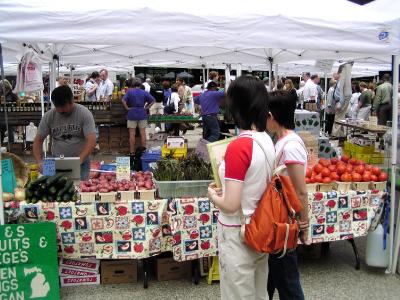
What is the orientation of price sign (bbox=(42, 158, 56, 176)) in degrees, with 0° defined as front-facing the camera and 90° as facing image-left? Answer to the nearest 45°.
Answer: approximately 0°

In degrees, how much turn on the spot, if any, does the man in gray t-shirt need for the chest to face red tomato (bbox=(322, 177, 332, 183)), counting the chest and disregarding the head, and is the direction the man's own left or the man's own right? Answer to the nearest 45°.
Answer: approximately 45° to the man's own left

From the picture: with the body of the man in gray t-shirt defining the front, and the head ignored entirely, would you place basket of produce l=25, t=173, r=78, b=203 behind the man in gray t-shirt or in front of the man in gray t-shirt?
in front

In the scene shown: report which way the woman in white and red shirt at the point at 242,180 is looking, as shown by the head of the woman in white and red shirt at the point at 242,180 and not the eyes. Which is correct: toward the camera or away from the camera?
away from the camera

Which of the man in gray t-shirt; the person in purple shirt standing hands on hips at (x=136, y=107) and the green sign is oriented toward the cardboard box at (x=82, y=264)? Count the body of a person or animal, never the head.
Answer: the man in gray t-shirt

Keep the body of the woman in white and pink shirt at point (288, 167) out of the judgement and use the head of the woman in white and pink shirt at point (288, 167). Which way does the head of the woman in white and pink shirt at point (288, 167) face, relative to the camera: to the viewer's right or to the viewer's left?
to the viewer's left

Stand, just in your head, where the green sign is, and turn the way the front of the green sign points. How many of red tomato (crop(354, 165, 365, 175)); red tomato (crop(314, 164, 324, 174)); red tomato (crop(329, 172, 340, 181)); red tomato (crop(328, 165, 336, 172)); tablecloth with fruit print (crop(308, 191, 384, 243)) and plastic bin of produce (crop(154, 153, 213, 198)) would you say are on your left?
6

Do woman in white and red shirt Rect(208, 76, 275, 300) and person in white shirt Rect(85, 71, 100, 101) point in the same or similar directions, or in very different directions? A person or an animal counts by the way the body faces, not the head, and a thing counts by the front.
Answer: very different directions
